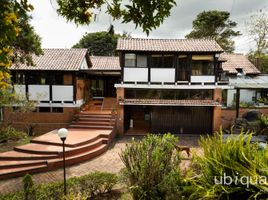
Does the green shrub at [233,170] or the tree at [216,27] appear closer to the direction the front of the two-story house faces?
the green shrub

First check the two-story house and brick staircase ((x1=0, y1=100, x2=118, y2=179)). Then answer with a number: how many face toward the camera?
2

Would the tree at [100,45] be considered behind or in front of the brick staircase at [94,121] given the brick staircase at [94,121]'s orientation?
behind

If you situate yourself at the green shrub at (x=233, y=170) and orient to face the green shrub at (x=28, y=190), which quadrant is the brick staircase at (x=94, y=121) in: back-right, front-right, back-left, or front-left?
front-right

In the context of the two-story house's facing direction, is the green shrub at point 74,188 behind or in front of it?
in front

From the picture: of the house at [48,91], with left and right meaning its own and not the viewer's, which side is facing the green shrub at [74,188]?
front

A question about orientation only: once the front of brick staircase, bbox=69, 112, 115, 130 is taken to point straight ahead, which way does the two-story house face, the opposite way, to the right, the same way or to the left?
the same way

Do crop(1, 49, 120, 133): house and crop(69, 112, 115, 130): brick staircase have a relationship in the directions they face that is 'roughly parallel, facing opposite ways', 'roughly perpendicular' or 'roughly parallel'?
roughly parallel

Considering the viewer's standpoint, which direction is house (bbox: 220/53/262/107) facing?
facing the viewer

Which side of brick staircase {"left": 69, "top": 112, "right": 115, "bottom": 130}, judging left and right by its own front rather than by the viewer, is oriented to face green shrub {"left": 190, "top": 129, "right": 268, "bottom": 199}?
front

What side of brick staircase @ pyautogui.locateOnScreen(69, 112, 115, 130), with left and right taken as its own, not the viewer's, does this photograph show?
front

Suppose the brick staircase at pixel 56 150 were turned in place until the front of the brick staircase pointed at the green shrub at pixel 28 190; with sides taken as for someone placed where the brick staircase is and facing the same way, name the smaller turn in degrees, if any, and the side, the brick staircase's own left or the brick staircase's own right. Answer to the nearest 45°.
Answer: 0° — it already faces it

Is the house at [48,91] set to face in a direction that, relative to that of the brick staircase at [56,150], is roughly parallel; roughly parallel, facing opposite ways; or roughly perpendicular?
roughly parallel

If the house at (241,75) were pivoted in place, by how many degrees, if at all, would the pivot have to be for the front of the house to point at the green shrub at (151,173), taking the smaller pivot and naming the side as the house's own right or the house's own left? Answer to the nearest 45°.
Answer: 0° — it already faces it
